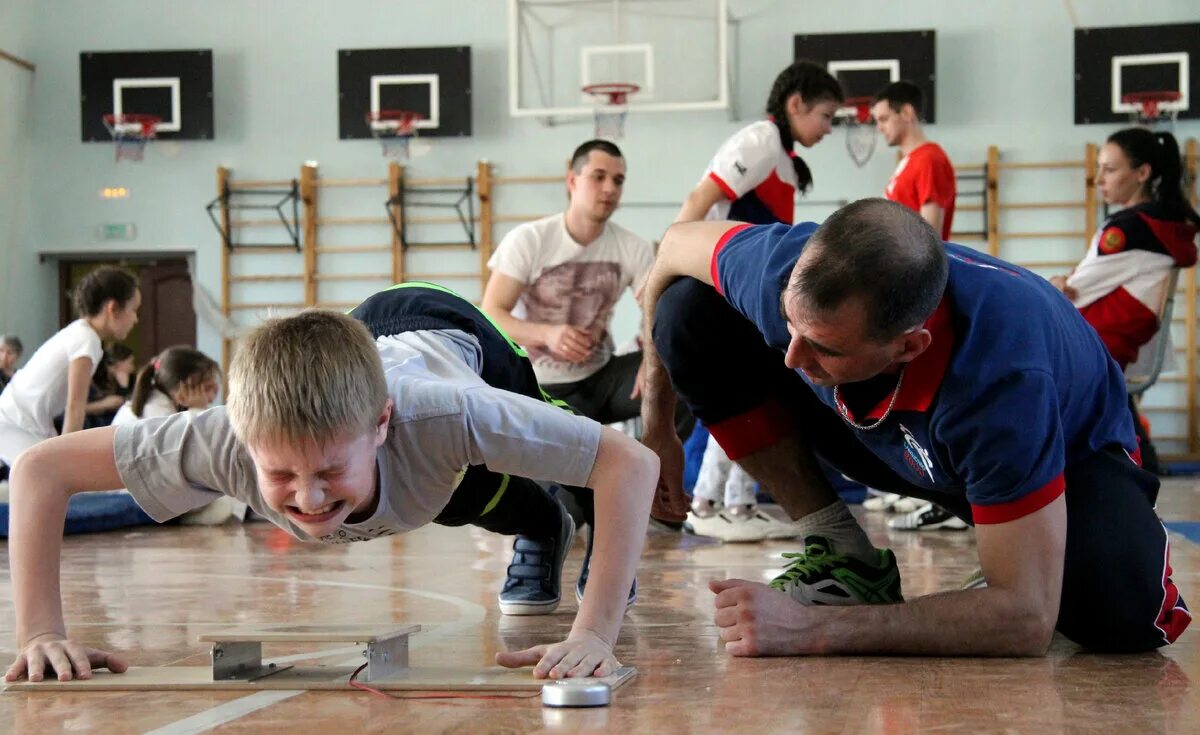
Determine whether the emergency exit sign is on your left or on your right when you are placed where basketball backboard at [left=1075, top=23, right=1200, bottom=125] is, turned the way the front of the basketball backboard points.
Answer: on your right

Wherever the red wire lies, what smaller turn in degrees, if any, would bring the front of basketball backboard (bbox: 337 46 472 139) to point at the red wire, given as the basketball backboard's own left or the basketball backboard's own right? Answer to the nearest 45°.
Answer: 0° — it already faces it

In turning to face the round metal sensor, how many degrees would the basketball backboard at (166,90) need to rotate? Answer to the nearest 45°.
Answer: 0° — it already faces it

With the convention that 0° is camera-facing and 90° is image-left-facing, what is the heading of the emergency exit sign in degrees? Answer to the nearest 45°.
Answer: approximately 0°

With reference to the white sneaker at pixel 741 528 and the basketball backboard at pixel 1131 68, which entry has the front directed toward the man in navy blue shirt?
the basketball backboard

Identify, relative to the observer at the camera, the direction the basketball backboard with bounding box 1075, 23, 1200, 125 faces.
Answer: facing the viewer

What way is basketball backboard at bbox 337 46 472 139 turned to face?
toward the camera

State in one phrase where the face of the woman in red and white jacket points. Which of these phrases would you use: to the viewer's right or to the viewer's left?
to the viewer's left

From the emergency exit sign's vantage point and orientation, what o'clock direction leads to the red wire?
The red wire is roughly at 12 o'clock from the emergency exit sign.

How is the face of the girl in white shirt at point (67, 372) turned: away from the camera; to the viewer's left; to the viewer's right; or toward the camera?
to the viewer's right

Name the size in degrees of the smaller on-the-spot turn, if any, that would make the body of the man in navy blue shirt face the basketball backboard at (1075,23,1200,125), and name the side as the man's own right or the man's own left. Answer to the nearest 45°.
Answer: approximately 135° to the man's own right

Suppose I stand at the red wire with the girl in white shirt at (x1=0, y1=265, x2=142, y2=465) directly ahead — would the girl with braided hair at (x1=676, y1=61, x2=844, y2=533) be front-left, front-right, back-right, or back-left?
front-right

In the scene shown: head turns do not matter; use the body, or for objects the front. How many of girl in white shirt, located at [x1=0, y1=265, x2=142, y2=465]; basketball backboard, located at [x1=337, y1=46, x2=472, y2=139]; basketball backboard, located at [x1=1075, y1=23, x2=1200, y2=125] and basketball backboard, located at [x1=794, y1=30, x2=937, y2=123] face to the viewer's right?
1

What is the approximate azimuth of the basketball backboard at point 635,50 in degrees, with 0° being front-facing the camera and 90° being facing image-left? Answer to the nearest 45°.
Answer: approximately 0°

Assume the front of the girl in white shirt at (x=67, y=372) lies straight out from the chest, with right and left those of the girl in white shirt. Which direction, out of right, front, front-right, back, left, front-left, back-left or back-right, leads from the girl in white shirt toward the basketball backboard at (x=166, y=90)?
left
